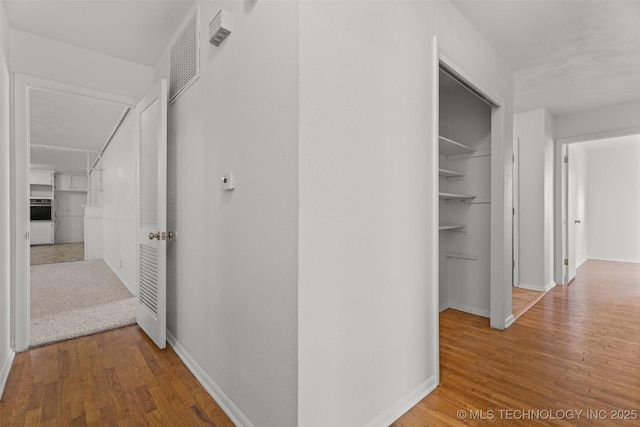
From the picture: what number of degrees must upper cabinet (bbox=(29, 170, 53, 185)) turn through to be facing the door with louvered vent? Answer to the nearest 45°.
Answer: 0° — it already faces it

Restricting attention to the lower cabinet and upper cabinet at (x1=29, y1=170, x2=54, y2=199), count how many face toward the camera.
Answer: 2

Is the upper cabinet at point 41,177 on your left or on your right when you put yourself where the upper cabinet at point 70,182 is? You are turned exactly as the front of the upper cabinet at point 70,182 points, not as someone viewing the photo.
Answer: on your right

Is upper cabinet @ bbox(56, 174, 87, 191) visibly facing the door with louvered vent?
yes

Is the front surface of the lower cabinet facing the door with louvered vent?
yes

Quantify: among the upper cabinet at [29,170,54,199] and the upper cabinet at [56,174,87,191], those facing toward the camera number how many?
2
